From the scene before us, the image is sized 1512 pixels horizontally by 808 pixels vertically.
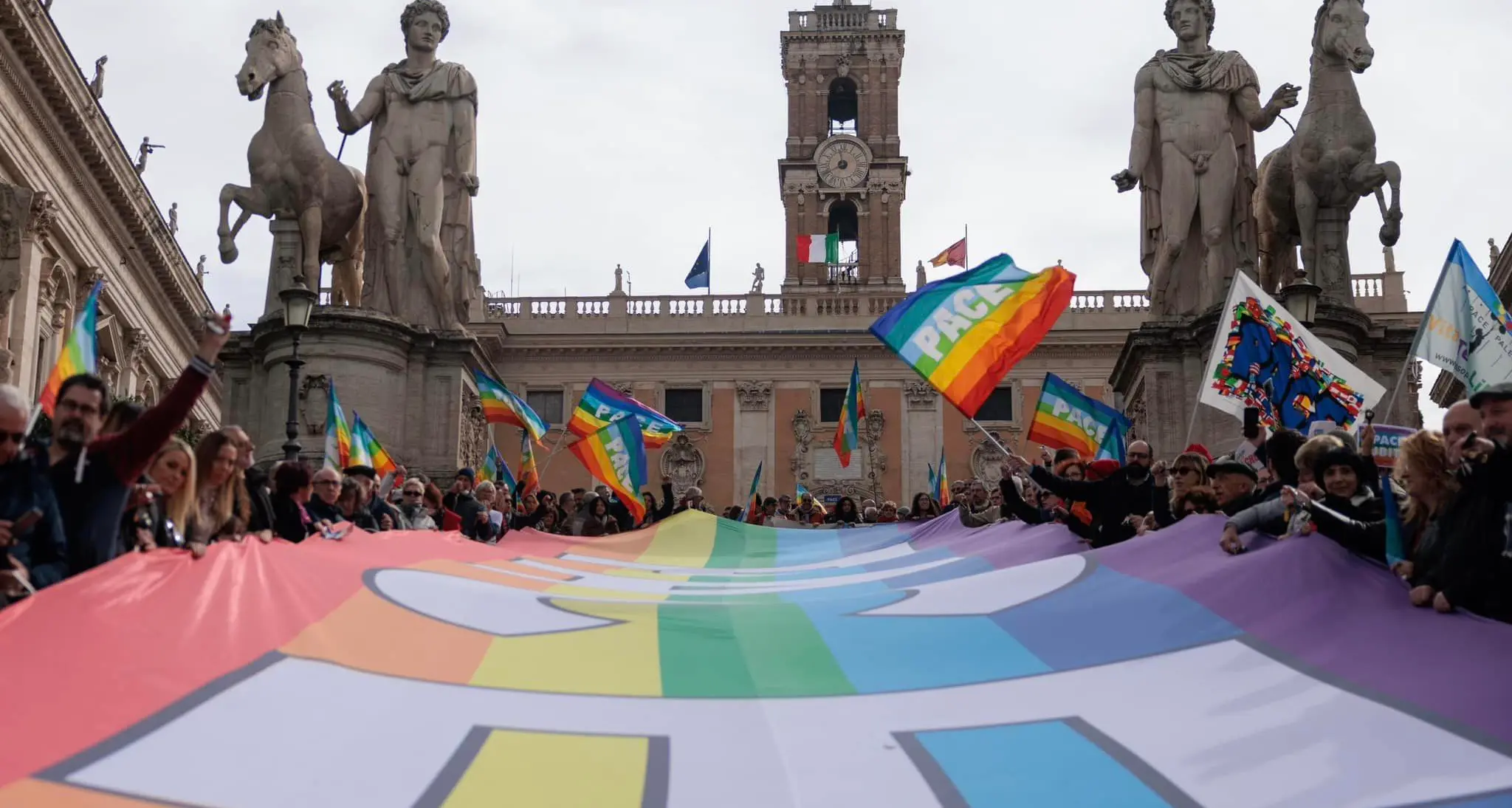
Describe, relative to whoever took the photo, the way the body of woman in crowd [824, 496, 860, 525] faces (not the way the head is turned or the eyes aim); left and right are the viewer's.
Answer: facing the viewer

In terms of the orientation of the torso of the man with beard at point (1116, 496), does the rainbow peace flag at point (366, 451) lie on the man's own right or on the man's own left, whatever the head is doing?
on the man's own right

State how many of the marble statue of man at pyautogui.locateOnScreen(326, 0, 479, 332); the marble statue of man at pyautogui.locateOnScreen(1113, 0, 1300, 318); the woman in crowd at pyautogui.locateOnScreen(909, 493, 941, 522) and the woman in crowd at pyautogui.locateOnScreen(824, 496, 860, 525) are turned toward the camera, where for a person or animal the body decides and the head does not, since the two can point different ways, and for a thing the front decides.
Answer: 4

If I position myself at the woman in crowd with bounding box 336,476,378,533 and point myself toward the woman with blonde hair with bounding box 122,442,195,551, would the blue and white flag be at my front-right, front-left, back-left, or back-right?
front-left

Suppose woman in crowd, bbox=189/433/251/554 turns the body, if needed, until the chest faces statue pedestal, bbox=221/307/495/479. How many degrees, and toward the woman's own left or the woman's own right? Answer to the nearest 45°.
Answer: approximately 135° to the woman's own left

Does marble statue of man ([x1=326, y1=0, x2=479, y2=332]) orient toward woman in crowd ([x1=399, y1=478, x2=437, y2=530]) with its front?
yes

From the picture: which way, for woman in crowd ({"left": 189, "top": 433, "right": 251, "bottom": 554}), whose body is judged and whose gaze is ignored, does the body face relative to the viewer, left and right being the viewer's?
facing the viewer and to the right of the viewer

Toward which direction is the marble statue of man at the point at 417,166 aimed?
toward the camera

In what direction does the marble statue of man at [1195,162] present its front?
toward the camera

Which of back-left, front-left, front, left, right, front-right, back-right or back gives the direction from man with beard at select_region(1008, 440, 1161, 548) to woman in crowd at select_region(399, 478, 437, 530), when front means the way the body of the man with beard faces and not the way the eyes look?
front-right

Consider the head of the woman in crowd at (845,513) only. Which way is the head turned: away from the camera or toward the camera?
toward the camera

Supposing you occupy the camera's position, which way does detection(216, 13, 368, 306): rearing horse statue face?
facing the viewer and to the left of the viewer
